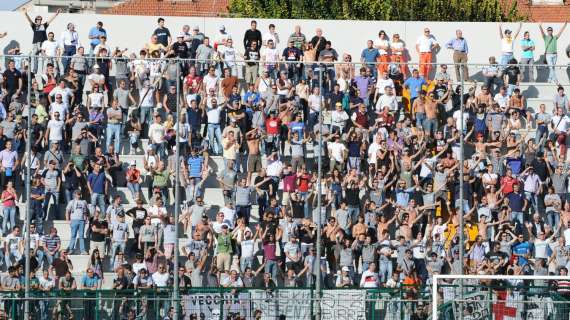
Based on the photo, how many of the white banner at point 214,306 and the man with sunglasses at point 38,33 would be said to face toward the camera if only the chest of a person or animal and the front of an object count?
2

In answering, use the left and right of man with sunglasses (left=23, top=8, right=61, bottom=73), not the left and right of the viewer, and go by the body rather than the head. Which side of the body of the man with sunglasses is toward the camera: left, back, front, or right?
front

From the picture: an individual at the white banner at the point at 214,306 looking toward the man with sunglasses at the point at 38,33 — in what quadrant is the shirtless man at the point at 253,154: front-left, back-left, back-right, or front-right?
front-right

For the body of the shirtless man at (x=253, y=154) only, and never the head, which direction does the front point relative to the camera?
toward the camera

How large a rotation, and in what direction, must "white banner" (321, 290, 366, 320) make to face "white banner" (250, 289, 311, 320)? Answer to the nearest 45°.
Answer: approximately 90° to its right

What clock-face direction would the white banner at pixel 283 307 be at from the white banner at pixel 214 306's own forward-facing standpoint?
the white banner at pixel 283 307 is roughly at 9 o'clock from the white banner at pixel 214 306.

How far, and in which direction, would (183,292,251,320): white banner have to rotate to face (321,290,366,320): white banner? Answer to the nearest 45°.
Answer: approximately 90° to its left

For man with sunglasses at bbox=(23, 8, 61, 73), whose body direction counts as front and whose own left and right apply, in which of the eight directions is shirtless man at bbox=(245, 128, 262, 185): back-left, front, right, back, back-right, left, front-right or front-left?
front-left

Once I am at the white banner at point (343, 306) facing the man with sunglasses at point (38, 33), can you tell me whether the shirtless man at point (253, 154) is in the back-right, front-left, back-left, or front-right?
front-right
